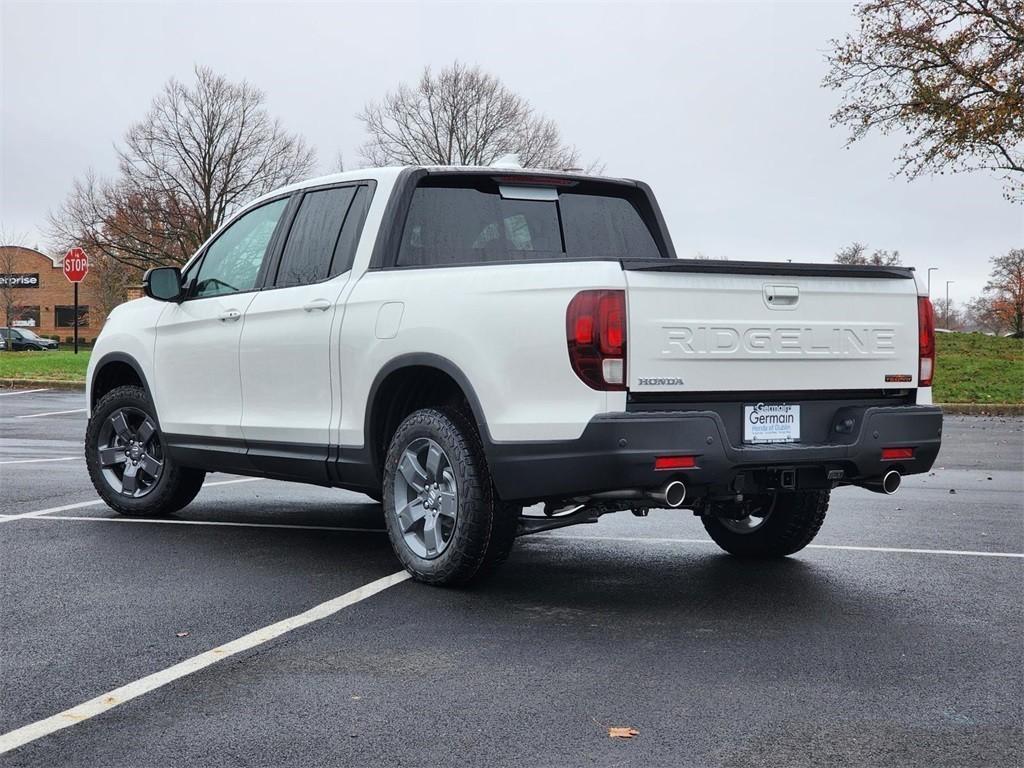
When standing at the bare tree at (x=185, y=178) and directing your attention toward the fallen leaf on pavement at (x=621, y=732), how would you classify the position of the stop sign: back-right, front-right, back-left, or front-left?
front-right

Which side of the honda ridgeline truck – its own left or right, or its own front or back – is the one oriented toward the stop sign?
front

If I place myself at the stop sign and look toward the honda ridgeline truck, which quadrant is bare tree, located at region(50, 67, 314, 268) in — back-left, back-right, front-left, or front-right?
back-left

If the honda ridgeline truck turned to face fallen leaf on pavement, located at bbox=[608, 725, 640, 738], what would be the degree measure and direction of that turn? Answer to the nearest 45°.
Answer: approximately 135° to its left

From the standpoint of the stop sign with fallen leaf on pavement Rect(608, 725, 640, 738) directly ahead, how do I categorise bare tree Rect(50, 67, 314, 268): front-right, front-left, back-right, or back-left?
back-left

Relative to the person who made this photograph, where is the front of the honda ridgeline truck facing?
facing away from the viewer and to the left of the viewer

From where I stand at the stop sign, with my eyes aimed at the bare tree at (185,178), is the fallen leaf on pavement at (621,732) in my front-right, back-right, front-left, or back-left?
back-right

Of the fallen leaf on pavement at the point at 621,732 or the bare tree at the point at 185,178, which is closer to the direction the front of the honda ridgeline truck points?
the bare tree

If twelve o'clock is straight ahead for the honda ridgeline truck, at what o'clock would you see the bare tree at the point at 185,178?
The bare tree is roughly at 1 o'clock from the honda ridgeline truck.

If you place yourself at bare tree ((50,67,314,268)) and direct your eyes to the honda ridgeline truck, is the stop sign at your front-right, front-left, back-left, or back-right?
front-right

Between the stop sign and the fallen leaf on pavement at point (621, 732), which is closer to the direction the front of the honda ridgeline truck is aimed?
the stop sign
